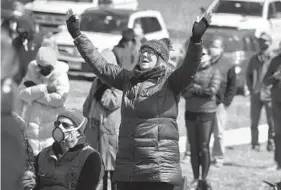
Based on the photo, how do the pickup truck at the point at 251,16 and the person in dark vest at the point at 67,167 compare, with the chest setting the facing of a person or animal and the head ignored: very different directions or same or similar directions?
same or similar directions

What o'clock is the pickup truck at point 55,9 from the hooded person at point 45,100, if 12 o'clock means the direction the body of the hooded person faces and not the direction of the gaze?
The pickup truck is roughly at 6 o'clock from the hooded person.

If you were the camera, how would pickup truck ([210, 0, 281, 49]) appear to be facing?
facing the viewer and to the left of the viewer

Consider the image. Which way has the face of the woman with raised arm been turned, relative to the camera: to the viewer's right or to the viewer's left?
to the viewer's left

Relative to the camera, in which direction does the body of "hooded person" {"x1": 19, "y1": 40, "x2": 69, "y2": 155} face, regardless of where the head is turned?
toward the camera

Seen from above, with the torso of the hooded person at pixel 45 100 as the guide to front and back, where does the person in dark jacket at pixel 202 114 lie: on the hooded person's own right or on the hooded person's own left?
on the hooded person's own left

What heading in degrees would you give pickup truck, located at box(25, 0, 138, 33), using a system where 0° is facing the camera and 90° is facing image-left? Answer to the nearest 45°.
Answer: approximately 45°

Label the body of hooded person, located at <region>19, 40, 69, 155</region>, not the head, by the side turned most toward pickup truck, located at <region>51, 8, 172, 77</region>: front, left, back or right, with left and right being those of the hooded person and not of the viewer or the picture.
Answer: back

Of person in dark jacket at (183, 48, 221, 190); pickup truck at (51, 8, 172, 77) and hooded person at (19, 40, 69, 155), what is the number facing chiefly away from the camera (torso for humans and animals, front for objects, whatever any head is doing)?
0

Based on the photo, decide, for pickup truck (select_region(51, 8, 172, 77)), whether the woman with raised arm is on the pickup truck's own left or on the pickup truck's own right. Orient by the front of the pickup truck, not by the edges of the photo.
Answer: on the pickup truck's own left
